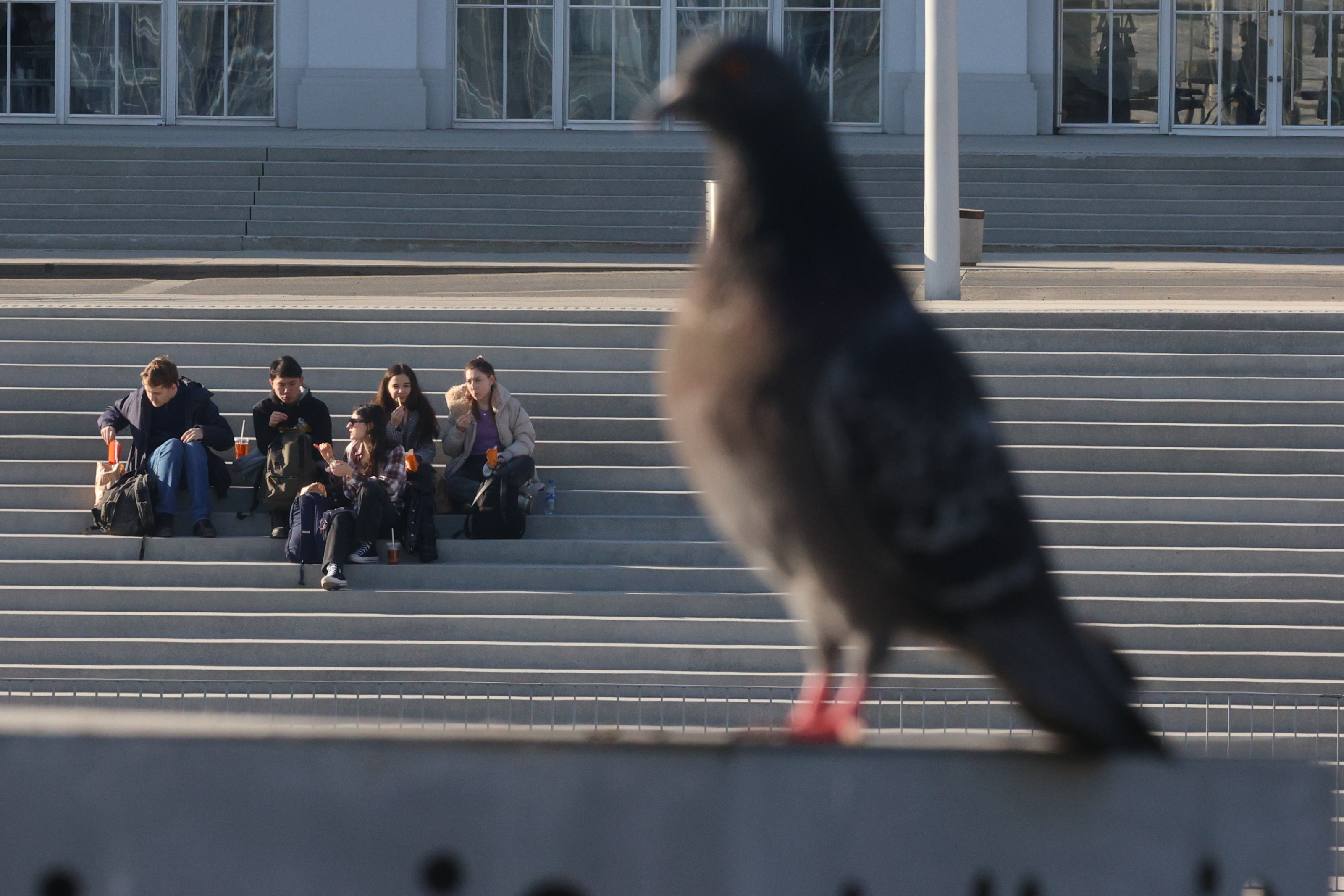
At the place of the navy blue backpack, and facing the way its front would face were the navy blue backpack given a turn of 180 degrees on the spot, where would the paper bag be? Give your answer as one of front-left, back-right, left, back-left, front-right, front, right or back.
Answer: left

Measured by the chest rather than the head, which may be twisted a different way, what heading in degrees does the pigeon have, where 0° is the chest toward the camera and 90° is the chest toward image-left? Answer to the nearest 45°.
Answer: approximately 90°

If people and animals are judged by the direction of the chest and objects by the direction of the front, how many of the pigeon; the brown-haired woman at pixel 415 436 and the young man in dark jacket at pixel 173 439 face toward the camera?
2

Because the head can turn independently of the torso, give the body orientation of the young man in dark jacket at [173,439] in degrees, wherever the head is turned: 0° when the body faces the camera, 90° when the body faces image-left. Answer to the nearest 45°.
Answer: approximately 0°

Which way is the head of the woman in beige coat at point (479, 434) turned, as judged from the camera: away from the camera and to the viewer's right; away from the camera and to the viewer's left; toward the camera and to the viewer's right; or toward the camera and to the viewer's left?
toward the camera and to the viewer's left

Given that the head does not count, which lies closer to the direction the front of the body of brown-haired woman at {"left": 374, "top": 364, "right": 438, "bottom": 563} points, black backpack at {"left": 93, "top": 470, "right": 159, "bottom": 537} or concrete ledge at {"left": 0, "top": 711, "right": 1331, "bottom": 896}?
the concrete ledge

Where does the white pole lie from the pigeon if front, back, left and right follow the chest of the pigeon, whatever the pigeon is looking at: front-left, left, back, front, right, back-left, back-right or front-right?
right

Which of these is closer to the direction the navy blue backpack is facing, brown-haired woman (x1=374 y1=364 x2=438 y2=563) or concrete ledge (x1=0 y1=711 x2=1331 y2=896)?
the concrete ledge

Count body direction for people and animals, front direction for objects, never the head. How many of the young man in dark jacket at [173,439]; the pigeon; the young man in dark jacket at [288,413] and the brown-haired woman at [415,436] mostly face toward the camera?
3
